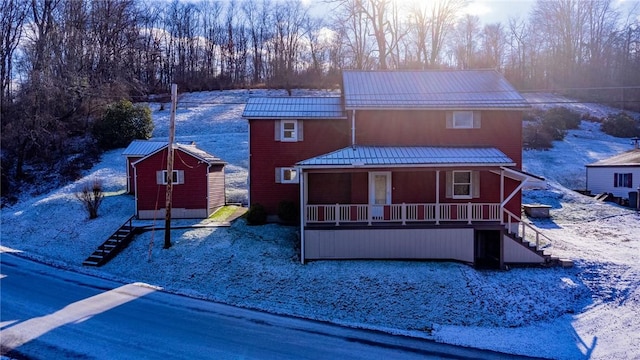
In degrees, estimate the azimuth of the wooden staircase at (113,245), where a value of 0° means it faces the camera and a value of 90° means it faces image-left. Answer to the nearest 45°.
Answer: approximately 45°

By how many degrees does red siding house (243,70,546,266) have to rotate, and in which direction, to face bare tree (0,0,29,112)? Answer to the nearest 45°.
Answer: approximately 135° to its right

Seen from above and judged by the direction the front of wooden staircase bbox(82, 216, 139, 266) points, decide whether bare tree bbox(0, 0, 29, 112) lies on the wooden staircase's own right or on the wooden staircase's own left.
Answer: on the wooden staircase's own right

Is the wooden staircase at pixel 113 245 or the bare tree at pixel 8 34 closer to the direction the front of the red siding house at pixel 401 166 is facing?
the wooden staircase

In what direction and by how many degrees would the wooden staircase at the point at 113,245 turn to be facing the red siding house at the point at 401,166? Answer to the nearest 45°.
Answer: approximately 135° to its left

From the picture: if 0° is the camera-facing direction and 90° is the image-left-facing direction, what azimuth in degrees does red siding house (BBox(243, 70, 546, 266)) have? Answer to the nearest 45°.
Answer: approximately 0°

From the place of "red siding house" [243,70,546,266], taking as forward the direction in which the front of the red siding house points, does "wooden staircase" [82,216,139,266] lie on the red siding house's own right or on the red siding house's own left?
on the red siding house's own right

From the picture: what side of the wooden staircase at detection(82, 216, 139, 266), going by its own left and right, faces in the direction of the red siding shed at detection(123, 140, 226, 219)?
back
